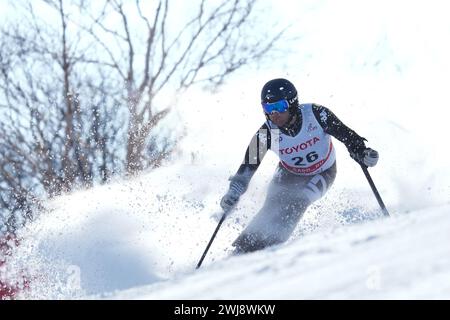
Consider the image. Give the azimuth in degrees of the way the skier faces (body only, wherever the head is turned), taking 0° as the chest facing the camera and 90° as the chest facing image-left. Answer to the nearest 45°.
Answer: approximately 45°

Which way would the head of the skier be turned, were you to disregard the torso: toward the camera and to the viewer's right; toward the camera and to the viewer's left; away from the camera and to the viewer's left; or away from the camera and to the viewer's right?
toward the camera and to the viewer's left
